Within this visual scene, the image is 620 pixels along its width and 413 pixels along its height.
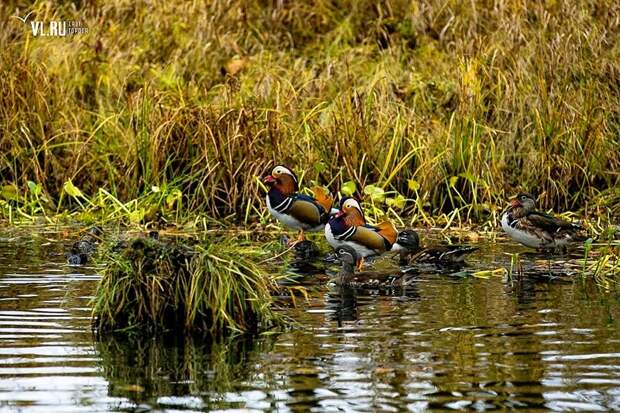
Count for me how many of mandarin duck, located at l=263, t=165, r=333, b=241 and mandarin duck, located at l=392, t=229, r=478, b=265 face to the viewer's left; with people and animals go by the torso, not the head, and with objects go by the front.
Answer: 2

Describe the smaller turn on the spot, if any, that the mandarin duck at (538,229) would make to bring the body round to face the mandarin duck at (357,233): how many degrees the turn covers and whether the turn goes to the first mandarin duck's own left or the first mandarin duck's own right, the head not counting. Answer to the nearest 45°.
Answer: approximately 45° to the first mandarin duck's own left

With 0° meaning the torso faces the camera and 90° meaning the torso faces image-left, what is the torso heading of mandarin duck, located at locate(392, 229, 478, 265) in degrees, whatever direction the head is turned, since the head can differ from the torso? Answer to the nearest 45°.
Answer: approximately 90°

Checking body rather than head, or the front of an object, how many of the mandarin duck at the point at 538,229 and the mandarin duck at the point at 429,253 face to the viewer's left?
2

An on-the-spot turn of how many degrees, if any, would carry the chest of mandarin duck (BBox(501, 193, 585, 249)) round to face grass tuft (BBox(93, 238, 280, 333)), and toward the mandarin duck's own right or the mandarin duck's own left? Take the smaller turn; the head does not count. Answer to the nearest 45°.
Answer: approximately 45° to the mandarin duck's own left

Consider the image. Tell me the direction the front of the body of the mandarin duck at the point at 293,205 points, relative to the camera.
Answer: to the viewer's left

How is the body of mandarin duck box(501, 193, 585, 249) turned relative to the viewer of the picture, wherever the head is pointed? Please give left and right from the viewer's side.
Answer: facing to the left of the viewer

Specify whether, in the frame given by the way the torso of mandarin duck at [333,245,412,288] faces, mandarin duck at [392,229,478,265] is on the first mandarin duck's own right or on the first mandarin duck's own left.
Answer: on the first mandarin duck's own right

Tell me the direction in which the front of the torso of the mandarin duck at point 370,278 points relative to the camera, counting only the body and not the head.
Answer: to the viewer's left
